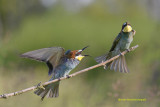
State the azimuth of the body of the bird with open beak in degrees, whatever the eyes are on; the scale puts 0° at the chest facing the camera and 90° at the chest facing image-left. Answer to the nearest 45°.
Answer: approximately 270°
